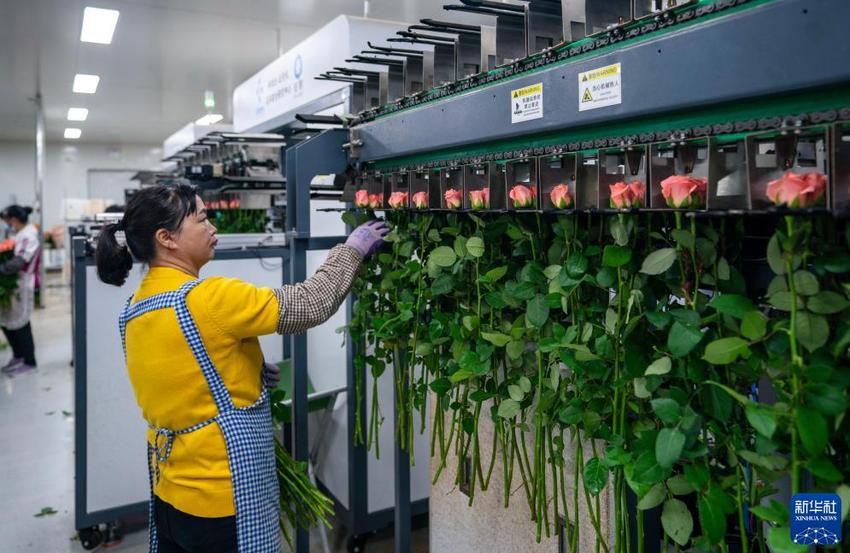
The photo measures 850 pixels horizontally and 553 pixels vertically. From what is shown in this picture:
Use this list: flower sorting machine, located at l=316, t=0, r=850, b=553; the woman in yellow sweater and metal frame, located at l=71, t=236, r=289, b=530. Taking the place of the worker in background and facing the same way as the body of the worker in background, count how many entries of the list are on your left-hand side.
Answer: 3

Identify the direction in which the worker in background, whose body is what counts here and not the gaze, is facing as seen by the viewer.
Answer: to the viewer's left

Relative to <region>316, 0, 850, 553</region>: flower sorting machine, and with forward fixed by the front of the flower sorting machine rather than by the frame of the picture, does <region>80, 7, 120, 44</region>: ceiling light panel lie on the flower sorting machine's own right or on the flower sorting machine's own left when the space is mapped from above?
on the flower sorting machine's own right

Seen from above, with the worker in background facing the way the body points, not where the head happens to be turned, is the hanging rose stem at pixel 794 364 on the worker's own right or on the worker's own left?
on the worker's own left

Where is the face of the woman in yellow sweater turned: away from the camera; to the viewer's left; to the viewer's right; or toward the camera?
to the viewer's right

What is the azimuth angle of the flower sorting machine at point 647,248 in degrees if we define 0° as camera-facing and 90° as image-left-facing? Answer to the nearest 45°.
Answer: approximately 45°

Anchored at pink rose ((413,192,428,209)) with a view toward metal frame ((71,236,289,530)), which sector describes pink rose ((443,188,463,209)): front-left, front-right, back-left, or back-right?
back-left
